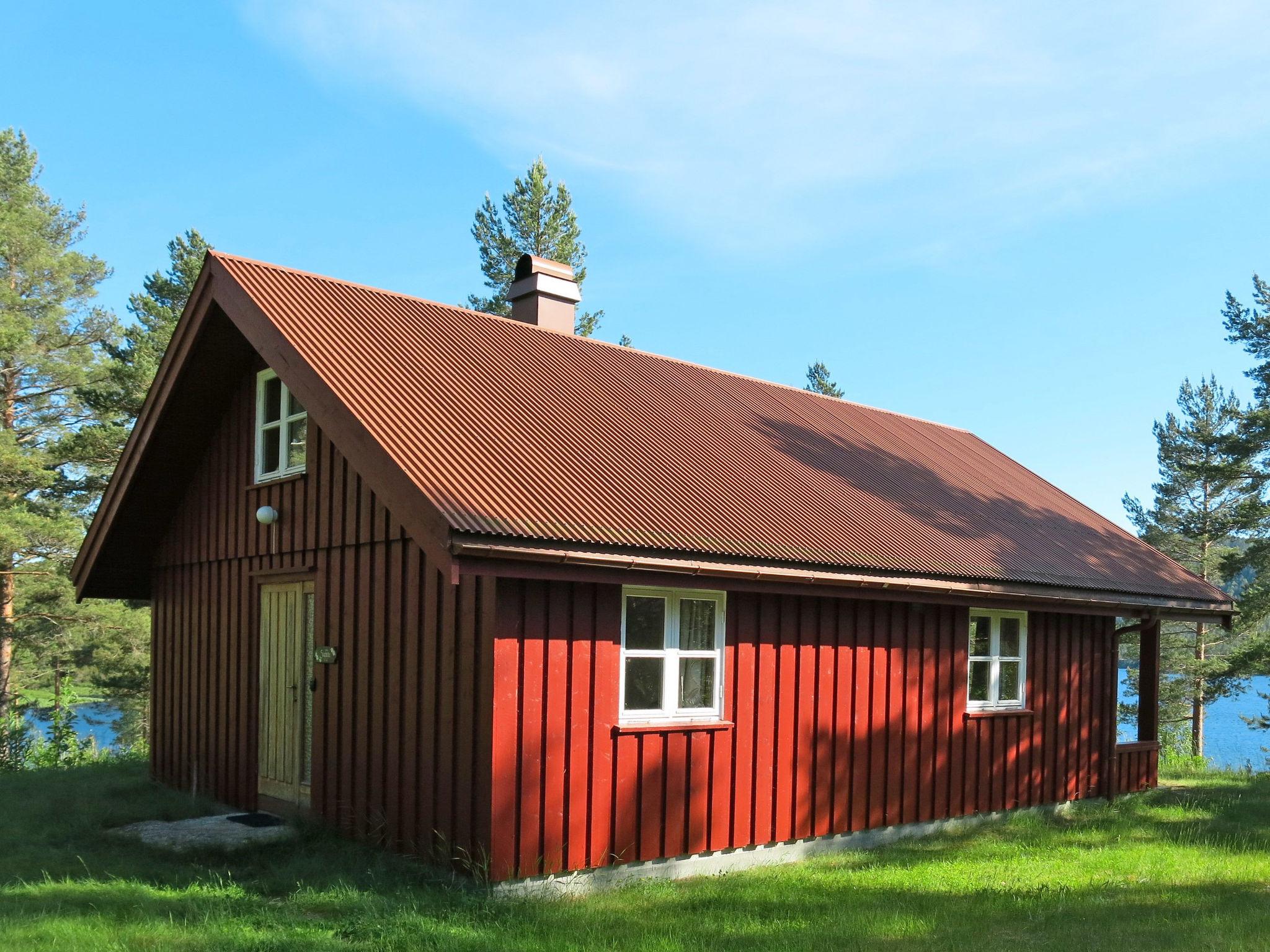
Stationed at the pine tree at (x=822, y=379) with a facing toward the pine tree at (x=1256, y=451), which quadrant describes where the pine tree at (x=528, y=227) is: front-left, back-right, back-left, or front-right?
front-right

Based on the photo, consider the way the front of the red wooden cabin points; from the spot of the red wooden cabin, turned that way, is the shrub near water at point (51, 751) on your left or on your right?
on your right

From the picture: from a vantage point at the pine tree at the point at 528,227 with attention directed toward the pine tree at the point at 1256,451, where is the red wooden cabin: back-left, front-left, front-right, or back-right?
front-right

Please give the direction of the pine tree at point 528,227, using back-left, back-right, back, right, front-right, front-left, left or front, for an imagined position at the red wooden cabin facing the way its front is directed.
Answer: back-right

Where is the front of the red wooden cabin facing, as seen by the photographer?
facing the viewer and to the left of the viewer

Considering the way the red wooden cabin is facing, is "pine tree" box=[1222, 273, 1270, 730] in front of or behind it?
behind
